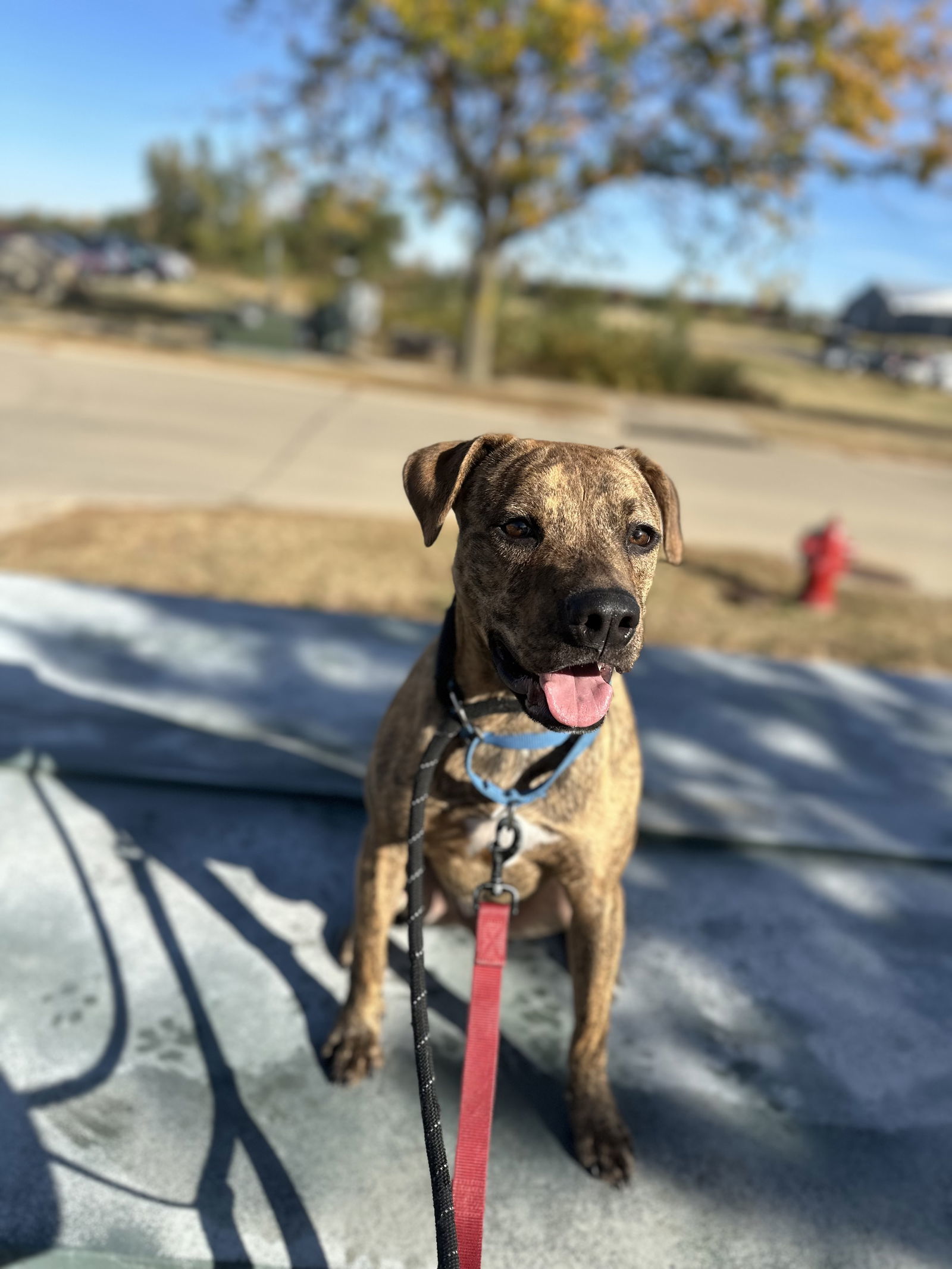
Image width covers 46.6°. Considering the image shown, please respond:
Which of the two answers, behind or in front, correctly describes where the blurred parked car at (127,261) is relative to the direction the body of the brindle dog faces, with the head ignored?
behind

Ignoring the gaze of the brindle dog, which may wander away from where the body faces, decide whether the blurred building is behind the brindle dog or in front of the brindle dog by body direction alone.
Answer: behind

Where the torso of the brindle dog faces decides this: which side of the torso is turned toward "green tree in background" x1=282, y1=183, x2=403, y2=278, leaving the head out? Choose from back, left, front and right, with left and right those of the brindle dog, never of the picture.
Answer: back

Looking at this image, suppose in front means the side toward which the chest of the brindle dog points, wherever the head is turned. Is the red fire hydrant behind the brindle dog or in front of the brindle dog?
behind

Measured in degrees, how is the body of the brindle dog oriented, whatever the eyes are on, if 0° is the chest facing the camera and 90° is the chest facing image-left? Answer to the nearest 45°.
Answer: approximately 0°

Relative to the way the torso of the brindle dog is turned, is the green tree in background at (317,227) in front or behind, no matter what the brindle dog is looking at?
behind

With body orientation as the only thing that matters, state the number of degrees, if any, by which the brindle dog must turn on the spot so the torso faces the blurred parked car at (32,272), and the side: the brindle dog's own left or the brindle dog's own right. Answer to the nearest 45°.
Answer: approximately 135° to the brindle dog's own right
